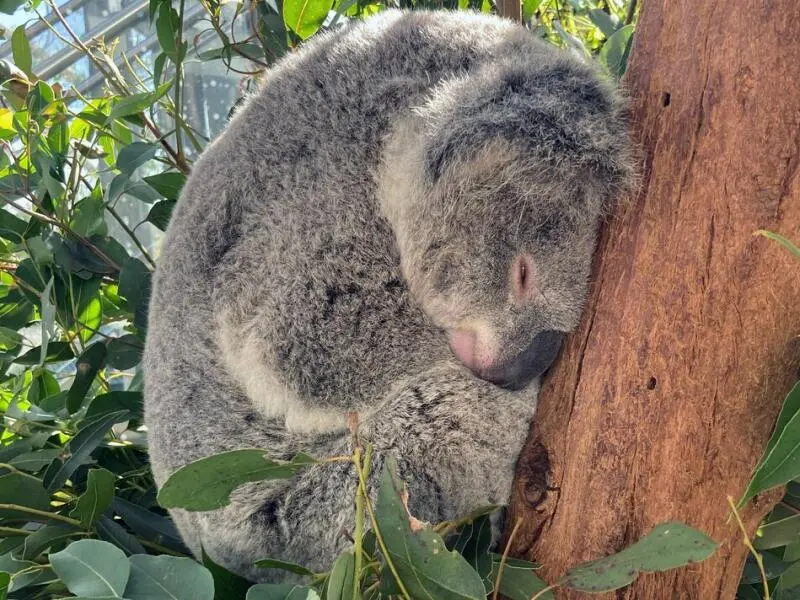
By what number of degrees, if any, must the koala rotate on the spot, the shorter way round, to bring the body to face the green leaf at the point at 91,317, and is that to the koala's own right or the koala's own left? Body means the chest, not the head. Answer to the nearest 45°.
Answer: approximately 135° to the koala's own left

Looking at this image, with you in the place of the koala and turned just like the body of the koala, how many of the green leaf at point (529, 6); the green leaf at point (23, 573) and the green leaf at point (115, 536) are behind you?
2

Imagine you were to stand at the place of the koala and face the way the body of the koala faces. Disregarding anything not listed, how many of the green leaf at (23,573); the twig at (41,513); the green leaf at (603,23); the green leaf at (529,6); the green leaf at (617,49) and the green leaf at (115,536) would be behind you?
3

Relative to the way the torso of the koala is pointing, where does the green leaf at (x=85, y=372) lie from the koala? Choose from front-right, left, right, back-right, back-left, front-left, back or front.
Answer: back-left

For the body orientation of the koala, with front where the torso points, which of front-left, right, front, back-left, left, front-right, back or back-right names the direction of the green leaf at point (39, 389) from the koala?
back-left

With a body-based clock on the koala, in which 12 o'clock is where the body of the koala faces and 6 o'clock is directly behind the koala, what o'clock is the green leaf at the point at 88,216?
The green leaf is roughly at 8 o'clock from the koala.

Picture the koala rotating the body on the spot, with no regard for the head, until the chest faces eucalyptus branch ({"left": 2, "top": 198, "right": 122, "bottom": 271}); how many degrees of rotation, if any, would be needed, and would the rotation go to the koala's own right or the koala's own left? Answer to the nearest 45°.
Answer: approximately 135° to the koala's own left

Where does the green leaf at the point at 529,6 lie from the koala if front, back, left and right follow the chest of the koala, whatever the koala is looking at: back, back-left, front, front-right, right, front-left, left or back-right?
front-left

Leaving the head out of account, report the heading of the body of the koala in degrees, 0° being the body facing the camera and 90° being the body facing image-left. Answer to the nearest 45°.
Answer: approximately 270°

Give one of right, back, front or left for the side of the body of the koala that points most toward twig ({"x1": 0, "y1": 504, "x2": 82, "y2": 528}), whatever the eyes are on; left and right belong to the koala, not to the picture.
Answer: back

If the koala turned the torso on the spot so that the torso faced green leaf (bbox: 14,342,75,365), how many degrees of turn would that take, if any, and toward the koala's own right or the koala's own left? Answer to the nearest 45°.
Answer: approximately 135° to the koala's own left

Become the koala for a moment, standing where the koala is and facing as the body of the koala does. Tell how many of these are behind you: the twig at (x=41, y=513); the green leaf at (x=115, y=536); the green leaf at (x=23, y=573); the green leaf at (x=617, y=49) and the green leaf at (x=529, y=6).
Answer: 3

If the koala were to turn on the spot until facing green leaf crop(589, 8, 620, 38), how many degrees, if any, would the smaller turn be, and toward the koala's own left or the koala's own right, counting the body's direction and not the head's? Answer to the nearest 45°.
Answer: approximately 45° to the koala's own left

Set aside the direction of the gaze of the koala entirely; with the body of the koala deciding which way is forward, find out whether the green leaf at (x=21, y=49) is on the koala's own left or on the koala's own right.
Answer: on the koala's own left
